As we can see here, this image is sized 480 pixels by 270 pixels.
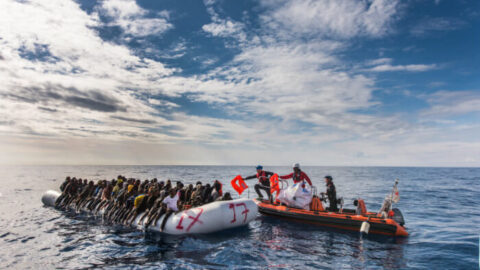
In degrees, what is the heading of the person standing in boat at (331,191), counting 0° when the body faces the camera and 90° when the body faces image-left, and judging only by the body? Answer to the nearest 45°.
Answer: approximately 90°

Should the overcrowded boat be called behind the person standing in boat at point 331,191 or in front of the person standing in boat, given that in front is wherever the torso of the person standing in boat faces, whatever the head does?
in front

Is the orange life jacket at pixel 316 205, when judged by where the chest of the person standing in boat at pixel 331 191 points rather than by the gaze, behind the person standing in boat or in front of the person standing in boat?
in front
